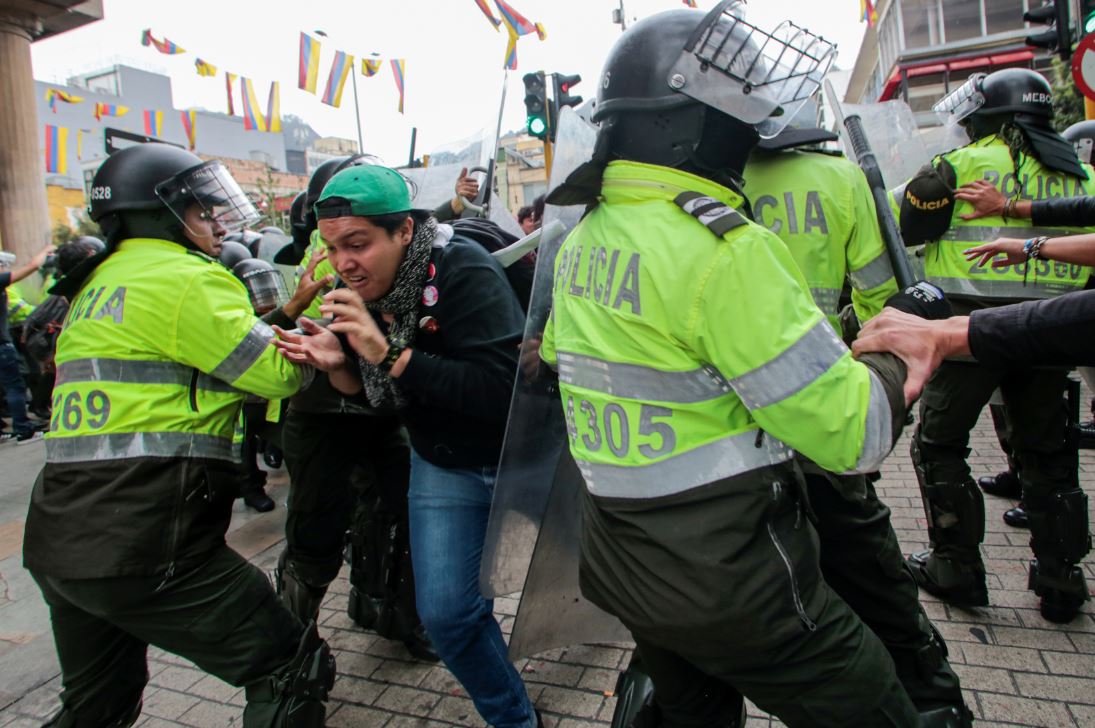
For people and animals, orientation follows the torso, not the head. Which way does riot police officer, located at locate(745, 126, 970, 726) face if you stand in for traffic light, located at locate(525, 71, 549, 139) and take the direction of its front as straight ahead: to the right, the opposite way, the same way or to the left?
the opposite way

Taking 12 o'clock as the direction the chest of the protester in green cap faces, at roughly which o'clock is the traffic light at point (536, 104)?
The traffic light is roughly at 5 o'clock from the protester in green cap.

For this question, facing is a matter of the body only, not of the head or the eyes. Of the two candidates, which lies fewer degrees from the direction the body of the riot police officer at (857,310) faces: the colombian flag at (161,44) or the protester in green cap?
the colombian flag

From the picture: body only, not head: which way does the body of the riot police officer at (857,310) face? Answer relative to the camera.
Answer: away from the camera

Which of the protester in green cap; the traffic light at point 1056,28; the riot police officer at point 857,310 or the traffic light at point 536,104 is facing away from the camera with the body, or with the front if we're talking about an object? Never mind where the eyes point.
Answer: the riot police officer

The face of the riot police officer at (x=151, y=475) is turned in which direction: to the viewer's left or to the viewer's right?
to the viewer's right

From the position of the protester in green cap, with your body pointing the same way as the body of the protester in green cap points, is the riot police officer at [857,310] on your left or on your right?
on your left

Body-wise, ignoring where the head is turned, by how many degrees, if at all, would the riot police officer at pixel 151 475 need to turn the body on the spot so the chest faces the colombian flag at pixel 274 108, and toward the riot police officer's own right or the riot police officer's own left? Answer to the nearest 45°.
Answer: approximately 45° to the riot police officer's own left

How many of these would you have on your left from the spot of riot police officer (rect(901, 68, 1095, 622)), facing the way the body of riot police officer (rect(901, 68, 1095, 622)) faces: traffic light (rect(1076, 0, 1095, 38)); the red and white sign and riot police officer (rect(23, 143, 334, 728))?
1

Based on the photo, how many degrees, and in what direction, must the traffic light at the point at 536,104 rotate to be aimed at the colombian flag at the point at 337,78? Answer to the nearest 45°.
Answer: approximately 135° to its right

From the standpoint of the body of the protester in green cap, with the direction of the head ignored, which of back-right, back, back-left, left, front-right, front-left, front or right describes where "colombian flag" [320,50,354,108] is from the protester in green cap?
back-right

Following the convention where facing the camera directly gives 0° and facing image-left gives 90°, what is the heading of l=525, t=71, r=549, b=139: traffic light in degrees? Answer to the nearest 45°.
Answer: approximately 0°

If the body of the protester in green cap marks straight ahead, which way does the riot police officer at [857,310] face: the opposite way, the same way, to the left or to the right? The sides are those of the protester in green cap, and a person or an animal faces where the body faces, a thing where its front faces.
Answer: the opposite way
